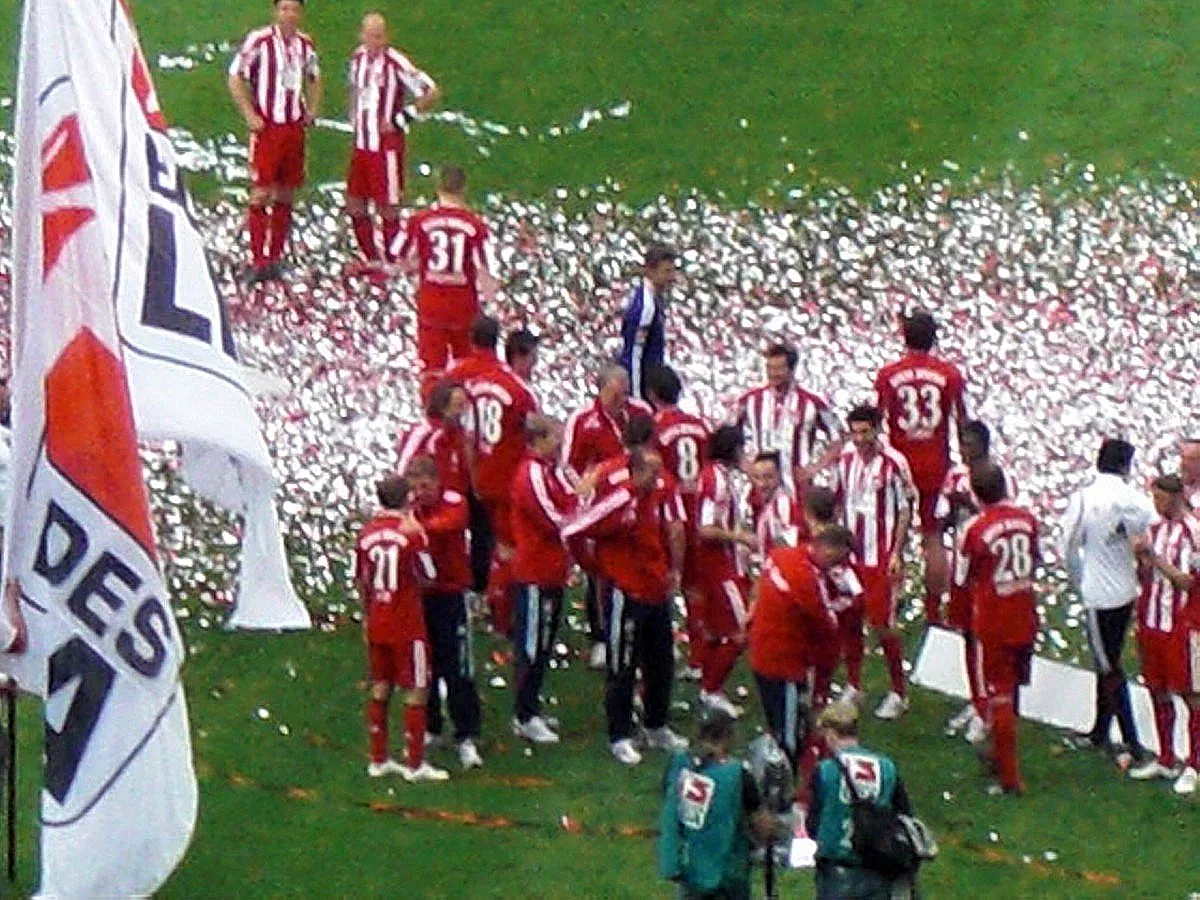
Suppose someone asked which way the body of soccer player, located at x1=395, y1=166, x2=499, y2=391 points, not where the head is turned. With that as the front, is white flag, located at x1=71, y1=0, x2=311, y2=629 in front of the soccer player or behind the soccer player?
behind

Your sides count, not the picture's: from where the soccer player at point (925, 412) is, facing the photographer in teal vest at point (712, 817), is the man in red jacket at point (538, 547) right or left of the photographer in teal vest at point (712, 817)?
right

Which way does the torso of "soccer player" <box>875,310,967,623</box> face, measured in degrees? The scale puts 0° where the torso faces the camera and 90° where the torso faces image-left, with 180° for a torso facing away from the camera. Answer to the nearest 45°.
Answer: approximately 180°

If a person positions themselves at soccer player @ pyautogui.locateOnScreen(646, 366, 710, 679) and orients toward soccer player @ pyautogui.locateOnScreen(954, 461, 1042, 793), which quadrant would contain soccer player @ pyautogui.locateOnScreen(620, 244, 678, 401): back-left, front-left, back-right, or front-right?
back-left

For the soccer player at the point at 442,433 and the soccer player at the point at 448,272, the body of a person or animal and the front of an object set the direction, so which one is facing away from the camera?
the soccer player at the point at 448,272

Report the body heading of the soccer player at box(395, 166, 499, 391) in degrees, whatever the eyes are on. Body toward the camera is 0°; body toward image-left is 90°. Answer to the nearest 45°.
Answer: approximately 180°

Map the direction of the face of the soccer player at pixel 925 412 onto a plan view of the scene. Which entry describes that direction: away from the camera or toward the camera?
away from the camera

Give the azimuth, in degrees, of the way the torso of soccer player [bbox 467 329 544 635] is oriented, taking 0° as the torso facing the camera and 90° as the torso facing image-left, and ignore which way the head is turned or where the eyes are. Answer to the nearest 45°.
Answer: approximately 225°
